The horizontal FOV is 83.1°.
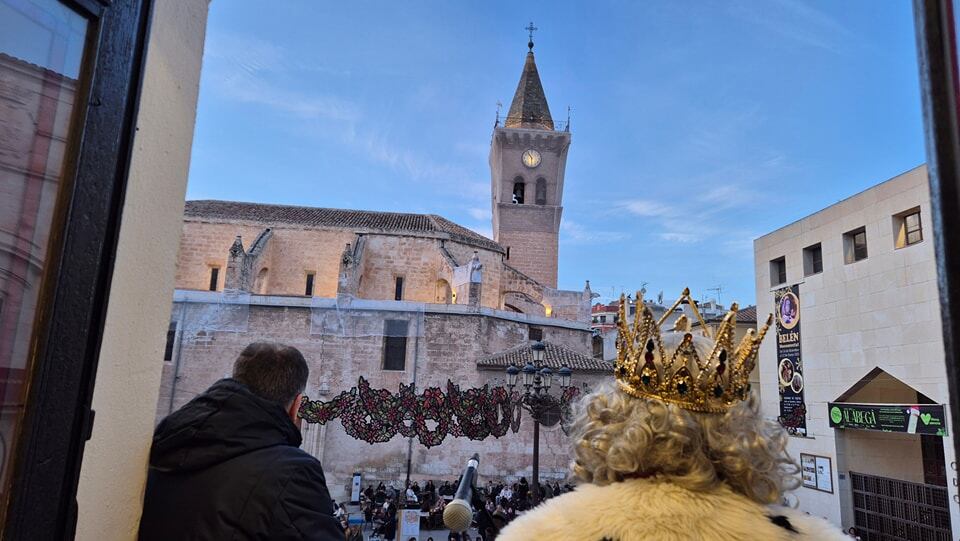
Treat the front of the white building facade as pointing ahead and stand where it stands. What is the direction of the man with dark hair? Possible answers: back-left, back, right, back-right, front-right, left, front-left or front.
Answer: front-left

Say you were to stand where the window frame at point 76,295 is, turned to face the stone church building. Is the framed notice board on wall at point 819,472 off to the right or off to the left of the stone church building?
right

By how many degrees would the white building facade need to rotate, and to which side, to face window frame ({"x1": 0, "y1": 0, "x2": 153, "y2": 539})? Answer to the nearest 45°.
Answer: approximately 45° to its left

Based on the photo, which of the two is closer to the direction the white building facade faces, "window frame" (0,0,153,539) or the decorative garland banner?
the decorative garland banner

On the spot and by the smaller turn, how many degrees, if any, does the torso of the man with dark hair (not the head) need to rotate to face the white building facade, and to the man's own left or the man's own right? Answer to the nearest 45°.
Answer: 0° — they already face it

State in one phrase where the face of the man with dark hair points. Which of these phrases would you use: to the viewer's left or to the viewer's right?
to the viewer's right

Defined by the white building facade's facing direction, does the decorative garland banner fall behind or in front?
in front

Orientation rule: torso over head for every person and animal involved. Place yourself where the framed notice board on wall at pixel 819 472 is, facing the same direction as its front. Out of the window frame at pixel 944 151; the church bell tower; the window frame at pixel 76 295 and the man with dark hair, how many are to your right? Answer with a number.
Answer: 1

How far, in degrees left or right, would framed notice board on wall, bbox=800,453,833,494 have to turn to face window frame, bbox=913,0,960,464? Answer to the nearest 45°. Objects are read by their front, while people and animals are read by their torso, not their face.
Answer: approximately 45° to its left

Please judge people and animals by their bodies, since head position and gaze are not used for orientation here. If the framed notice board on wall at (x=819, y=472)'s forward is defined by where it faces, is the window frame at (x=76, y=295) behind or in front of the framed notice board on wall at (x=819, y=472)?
in front

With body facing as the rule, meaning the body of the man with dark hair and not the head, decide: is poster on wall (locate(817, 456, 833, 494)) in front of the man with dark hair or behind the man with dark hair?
in front

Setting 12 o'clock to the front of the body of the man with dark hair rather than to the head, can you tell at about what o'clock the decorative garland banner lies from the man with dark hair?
The decorative garland banner is roughly at 11 o'clock from the man with dark hair.

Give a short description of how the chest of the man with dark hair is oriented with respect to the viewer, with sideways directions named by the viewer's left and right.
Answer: facing away from the viewer and to the right of the viewer

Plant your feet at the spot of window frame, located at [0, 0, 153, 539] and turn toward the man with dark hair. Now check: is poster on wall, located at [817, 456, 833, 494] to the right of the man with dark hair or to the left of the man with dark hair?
right
